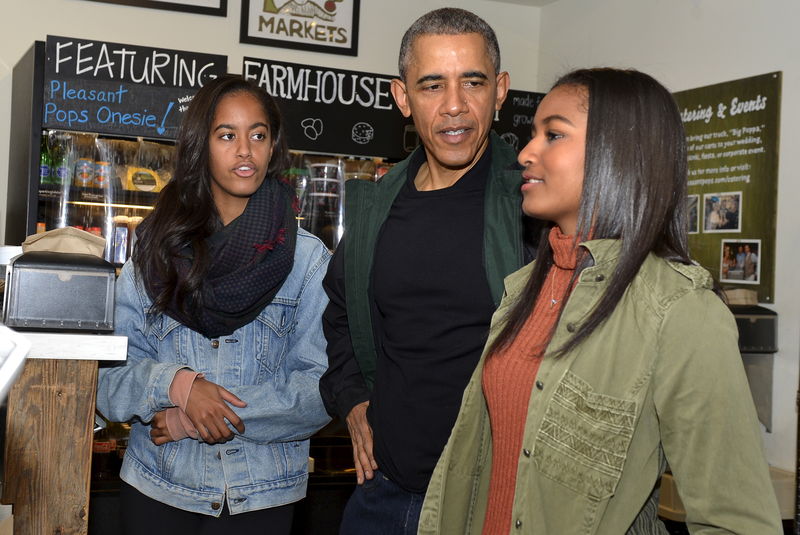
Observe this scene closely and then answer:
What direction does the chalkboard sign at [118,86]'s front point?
toward the camera

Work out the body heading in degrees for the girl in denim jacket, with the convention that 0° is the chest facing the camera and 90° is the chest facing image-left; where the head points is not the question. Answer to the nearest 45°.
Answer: approximately 0°

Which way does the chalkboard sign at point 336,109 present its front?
toward the camera

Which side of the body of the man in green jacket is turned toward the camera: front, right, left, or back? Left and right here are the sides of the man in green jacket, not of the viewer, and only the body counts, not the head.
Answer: front

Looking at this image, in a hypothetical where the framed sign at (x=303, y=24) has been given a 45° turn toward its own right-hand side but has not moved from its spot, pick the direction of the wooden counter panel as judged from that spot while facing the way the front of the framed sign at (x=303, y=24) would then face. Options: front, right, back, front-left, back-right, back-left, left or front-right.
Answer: front-left

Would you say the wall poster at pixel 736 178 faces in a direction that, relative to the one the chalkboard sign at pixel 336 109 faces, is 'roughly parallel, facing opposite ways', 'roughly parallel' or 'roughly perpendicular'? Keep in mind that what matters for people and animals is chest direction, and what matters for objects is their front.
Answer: roughly perpendicular

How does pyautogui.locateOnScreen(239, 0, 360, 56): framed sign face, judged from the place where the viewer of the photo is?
facing the viewer

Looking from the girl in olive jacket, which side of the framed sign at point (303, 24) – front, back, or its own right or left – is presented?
front

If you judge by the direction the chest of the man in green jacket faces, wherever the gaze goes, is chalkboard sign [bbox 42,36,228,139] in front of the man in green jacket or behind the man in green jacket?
behind

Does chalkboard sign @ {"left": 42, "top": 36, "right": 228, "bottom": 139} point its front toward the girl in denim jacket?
yes

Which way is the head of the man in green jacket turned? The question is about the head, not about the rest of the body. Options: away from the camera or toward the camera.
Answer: toward the camera

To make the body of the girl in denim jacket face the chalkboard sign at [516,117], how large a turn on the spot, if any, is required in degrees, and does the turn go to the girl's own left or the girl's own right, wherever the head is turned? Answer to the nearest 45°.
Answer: approximately 135° to the girl's own left

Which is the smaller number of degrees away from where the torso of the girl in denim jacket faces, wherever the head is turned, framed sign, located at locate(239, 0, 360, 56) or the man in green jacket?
the man in green jacket

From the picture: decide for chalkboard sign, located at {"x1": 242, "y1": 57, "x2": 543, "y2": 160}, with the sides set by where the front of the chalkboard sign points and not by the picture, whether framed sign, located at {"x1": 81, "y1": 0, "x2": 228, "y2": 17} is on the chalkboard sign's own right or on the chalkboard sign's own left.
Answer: on the chalkboard sign's own right

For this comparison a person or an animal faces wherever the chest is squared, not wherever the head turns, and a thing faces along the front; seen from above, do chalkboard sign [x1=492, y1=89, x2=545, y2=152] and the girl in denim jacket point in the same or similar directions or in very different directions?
same or similar directions

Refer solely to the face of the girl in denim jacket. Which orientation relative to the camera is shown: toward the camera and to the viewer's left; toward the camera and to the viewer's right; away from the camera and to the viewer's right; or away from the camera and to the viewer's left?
toward the camera and to the viewer's right
